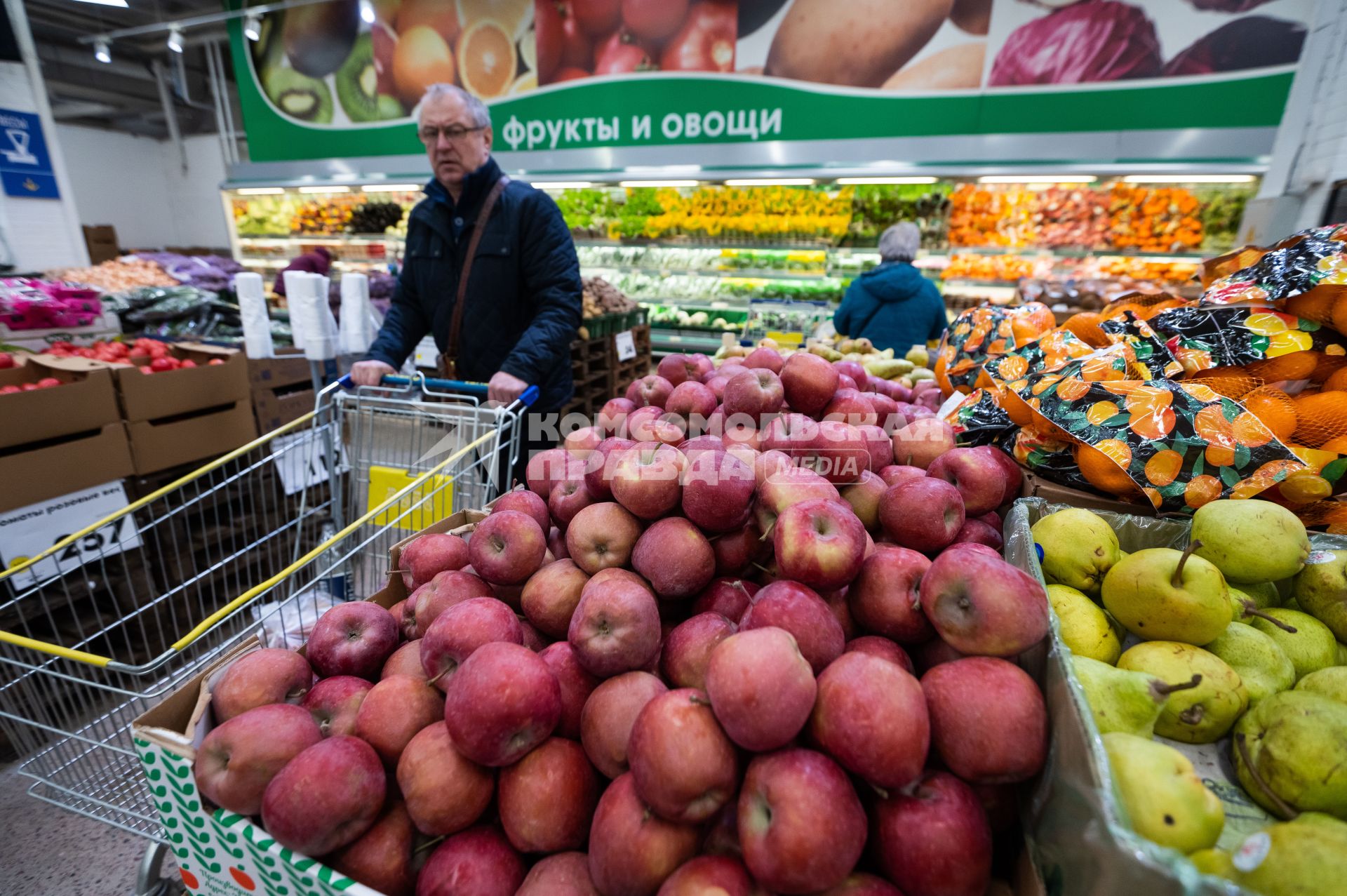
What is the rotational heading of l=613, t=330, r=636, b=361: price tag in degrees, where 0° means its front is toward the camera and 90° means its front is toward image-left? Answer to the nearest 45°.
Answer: approximately 0°

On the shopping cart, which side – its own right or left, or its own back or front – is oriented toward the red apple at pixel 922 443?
left

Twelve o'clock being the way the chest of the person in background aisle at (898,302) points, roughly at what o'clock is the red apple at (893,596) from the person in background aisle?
The red apple is roughly at 6 o'clock from the person in background aisle.

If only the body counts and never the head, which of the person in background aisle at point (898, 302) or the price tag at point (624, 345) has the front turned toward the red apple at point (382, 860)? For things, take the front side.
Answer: the price tag

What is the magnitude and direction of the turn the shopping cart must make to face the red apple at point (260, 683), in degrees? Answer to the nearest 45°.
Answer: approximately 45° to its left

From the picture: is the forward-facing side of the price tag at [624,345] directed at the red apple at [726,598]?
yes

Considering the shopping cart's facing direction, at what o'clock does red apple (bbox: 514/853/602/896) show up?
The red apple is roughly at 10 o'clock from the shopping cart.

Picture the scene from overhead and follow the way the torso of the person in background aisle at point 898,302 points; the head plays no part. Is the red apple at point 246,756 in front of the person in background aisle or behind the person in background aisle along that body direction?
behind

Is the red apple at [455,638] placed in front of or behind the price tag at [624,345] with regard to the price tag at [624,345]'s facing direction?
in front

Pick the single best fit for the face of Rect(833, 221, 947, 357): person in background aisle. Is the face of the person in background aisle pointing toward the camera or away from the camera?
away from the camera

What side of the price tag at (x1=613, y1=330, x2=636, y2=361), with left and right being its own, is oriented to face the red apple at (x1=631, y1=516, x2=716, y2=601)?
front

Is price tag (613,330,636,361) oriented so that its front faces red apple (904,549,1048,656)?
yes

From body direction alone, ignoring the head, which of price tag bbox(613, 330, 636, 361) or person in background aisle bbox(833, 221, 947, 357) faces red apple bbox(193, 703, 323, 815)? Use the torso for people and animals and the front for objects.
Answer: the price tag

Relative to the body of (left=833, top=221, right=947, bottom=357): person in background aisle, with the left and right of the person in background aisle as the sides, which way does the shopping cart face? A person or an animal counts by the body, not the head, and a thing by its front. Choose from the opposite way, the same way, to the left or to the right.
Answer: the opposite way

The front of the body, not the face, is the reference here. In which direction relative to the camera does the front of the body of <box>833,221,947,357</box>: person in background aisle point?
away from the camera

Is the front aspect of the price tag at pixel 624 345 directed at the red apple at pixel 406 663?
yes
